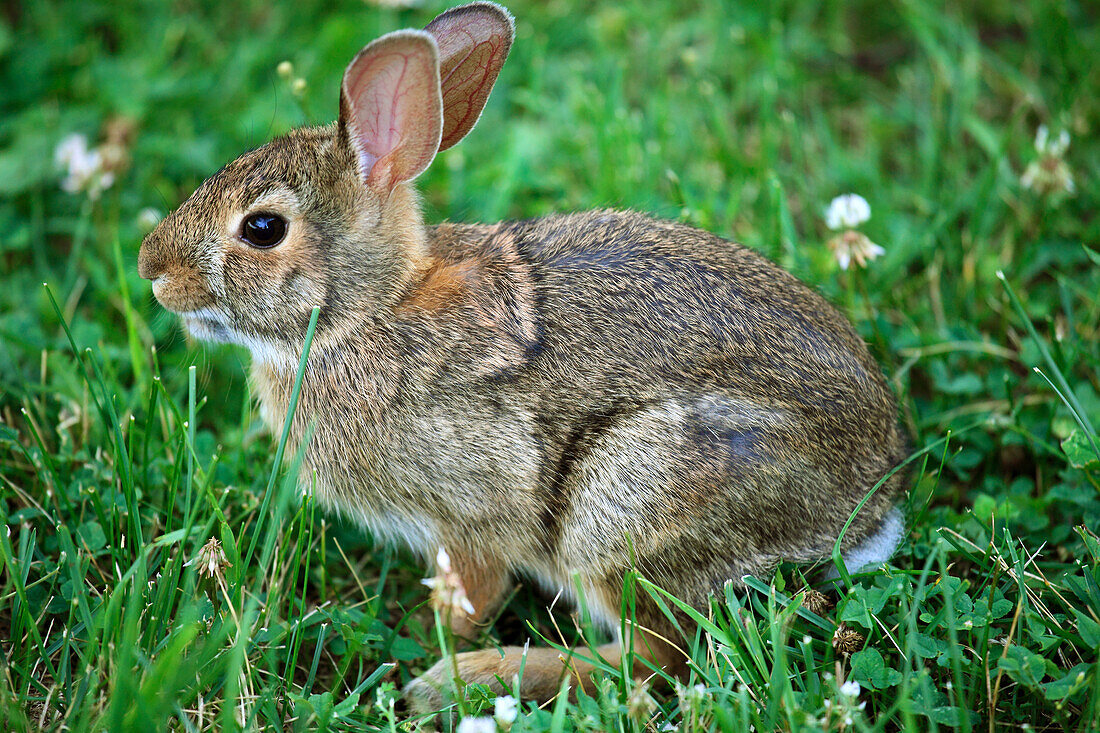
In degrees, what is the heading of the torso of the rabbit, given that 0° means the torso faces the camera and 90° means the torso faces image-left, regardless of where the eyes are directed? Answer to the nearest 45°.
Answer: approximately 90°

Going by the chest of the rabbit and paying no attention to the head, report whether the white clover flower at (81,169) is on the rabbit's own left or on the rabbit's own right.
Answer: on the rabbit's own right

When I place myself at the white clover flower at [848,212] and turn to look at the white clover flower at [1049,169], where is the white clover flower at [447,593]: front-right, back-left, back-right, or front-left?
back-right

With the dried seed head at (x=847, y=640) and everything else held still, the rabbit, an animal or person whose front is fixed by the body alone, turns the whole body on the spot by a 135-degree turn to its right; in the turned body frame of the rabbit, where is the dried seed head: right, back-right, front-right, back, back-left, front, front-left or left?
right

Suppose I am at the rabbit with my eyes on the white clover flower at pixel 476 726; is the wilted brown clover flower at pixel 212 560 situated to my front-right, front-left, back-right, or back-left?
front-right

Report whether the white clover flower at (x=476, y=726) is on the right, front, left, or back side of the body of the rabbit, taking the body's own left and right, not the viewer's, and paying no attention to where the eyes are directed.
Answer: left

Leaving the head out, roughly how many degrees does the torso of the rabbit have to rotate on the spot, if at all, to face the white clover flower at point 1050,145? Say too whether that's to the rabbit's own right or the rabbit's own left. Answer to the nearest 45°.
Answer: approximately 135° to the rabbit's own right

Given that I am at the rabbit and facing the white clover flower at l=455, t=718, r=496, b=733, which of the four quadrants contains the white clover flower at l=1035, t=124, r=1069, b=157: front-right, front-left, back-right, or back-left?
back-left

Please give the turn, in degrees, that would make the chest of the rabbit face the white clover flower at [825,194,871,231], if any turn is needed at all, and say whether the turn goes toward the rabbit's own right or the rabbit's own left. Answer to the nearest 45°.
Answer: approximately 135° to the rabbit's own right
